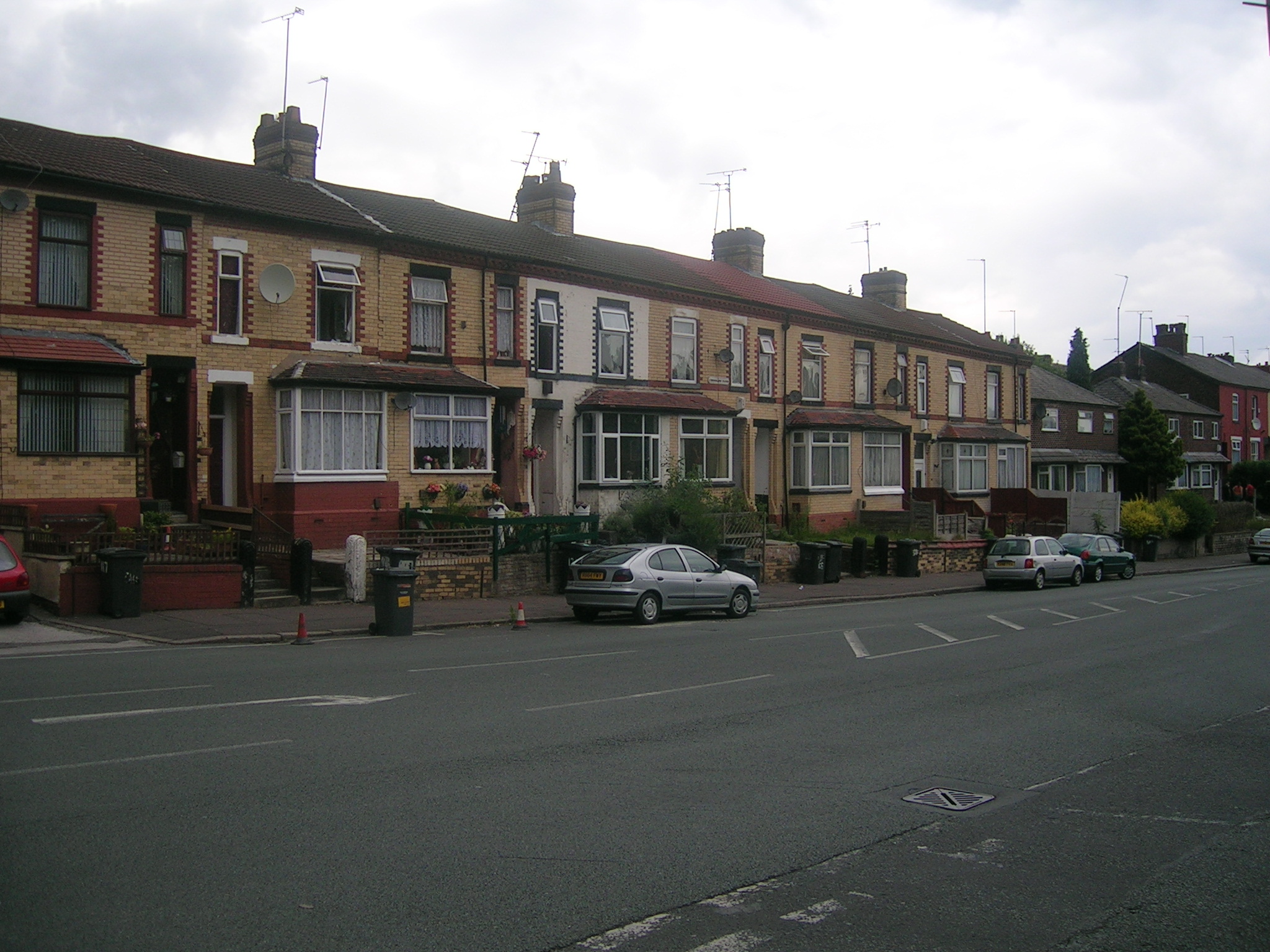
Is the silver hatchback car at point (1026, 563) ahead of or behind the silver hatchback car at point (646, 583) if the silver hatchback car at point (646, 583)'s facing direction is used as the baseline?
ahead

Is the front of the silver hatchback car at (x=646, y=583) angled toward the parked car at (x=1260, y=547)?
yes

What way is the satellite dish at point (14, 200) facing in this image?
toward the camera

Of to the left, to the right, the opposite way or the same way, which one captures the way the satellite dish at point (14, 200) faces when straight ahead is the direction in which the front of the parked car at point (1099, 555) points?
to the right

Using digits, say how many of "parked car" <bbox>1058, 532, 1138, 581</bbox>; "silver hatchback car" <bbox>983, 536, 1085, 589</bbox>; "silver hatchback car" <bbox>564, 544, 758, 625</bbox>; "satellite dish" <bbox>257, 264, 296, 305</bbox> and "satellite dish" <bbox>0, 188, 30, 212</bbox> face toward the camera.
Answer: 2

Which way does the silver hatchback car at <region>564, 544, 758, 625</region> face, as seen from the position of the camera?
facing away from the viewer and to the right of the viewer

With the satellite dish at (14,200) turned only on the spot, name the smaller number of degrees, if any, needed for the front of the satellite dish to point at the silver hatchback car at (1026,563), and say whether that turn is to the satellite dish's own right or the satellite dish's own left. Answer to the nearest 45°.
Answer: approximately 90° to the satellite dish's own left

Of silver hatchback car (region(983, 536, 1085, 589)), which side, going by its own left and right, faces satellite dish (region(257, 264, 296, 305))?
back

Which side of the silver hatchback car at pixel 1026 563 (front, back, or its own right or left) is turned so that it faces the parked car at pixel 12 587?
back

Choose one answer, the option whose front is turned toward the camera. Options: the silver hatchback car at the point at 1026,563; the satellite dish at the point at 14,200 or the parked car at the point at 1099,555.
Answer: the satellite dish

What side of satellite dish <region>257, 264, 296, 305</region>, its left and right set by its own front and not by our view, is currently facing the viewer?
front

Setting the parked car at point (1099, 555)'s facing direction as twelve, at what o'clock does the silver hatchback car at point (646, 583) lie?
The silver hatchback car is roughly at 5 o'clock from the parked car.

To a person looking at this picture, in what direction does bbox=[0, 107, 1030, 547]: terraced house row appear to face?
facing the viewer and to the right of the viewer

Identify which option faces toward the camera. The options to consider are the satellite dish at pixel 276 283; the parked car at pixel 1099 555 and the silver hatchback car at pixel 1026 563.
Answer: the satellite dish

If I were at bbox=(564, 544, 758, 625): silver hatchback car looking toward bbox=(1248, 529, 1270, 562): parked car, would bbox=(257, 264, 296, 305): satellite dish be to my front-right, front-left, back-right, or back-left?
back-left
